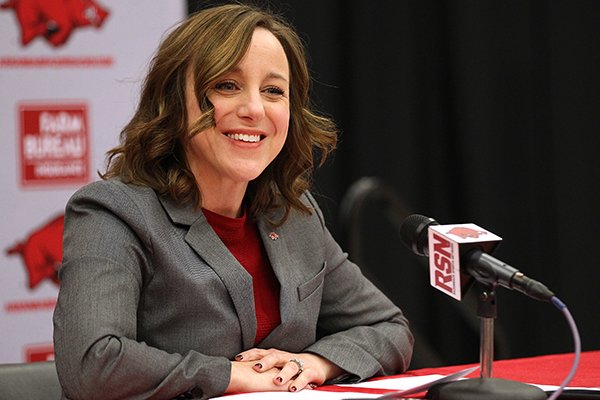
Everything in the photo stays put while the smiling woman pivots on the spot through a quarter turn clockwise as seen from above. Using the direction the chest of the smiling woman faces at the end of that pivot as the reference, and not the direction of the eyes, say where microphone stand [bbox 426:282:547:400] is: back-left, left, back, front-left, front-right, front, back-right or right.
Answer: left

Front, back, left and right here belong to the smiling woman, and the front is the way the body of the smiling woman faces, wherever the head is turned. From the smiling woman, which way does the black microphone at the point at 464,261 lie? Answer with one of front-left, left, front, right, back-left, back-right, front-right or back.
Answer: front

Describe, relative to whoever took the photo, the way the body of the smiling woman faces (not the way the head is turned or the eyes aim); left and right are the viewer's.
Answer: facing the viewer and to the right of the viewer

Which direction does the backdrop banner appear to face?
toward the camera

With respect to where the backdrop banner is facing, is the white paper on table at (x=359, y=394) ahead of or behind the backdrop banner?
ahead

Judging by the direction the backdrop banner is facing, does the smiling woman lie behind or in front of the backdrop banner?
in front

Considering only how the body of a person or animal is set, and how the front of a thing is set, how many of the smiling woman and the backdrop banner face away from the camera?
0

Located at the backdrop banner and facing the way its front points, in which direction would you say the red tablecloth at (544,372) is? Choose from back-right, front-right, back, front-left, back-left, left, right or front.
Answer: front-left

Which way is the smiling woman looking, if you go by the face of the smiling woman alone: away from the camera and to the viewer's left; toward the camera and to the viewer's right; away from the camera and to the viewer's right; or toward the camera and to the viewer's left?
toward the camera and to the viewer's right
